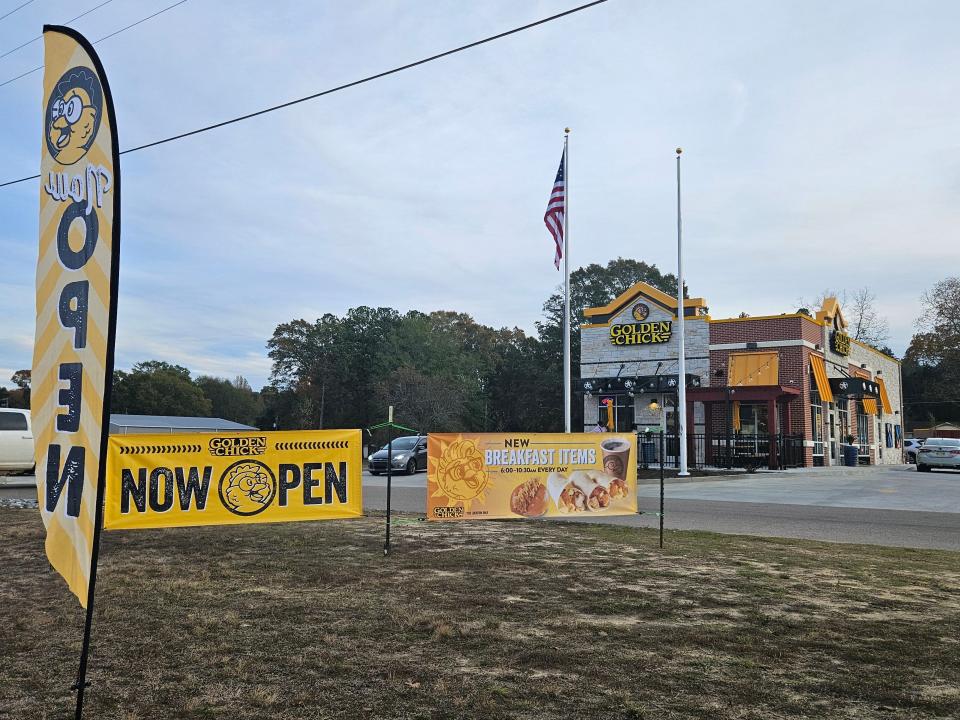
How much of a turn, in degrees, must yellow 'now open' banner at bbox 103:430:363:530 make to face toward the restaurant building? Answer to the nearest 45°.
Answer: approximately 135° to its left

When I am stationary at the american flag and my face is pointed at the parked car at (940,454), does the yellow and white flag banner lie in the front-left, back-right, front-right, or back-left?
back-right

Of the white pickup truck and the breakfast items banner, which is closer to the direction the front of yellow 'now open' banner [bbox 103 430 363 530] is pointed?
the breakfast items banner

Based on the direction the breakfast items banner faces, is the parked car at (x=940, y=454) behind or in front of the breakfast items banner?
behind

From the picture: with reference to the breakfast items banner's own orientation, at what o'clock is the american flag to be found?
The american flag is roughly at 6 o'clock from the breakfast items banner.

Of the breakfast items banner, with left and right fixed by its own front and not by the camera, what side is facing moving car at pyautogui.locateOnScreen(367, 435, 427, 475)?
back

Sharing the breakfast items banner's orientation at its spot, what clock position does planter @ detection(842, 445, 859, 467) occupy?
The planter is roughly at 7 o'clock from the breakfast items banner.

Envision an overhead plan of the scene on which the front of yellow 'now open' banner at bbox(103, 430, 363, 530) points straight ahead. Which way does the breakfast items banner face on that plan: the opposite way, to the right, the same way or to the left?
the same way

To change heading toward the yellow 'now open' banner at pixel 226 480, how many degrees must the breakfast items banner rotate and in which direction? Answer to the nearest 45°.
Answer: approximately 90° to its right

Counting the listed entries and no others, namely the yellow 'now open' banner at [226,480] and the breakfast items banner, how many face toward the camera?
2

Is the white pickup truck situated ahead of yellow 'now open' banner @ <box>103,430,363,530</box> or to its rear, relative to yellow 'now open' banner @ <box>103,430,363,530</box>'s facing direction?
to the rear

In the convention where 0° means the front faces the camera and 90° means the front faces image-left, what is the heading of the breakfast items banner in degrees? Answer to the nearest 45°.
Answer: approximately 0°

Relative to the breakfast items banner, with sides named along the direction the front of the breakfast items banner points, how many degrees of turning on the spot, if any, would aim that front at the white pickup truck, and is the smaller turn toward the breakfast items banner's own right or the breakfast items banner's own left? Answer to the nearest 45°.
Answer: approximately 135° to the breakfast items banner's own right

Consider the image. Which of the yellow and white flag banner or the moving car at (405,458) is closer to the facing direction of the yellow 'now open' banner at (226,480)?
the yellow and white flag banner

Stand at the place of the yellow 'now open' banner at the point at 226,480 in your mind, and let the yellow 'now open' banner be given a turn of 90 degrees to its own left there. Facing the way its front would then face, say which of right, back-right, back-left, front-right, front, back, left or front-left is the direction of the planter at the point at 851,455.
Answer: front-left

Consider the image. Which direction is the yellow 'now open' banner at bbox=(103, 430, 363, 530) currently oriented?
toward the camera

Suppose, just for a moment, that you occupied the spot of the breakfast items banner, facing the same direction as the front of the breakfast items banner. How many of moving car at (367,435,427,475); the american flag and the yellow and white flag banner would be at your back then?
2
